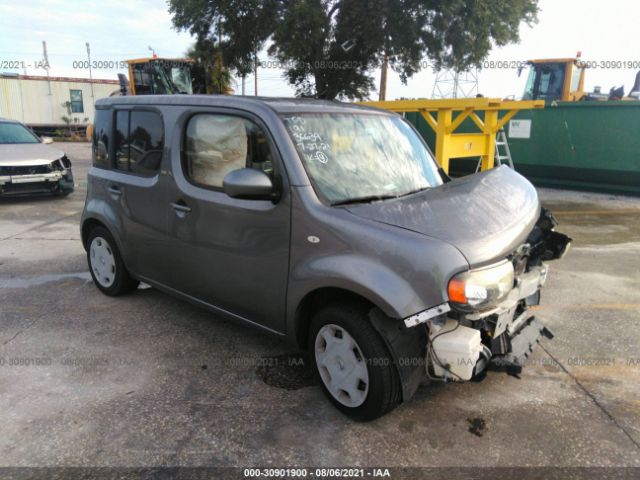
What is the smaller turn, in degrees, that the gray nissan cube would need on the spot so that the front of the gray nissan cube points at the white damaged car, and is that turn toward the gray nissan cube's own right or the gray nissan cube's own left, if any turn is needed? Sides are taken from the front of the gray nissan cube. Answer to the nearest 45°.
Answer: approximately 180°

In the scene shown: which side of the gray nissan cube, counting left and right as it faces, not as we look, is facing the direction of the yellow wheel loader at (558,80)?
left

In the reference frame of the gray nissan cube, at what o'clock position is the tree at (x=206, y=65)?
The tree is roughly at 7 o'clock from the gray nissan cube.

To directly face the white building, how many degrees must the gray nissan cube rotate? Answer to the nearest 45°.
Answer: approximately 180°

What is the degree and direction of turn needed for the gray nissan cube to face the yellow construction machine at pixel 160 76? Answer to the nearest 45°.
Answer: approximately 135° to its left

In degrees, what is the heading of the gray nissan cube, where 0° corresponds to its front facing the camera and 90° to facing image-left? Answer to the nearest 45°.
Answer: approximately 315°

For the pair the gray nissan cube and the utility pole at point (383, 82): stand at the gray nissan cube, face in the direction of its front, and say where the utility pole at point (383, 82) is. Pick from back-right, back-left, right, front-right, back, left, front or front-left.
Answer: back-left

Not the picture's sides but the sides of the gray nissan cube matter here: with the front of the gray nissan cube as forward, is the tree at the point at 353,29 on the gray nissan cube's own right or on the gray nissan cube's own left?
on the gray nissan cube's own left
